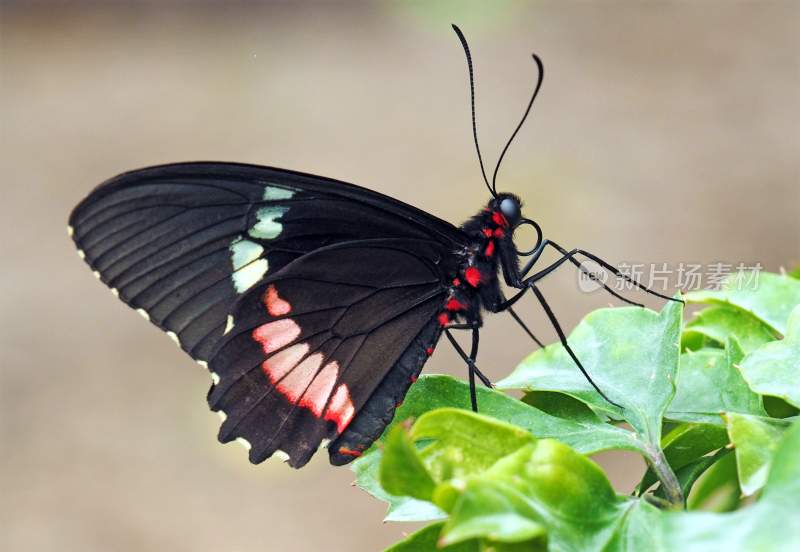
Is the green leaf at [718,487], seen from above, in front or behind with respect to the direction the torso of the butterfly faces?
in front

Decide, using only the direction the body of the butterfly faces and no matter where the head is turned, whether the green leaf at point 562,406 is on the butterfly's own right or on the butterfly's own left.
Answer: on the butterfly's own right

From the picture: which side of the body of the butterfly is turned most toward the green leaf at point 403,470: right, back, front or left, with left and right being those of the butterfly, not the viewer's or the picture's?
right

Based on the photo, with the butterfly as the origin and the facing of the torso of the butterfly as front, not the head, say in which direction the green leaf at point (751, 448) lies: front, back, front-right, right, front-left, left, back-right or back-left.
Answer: front-right

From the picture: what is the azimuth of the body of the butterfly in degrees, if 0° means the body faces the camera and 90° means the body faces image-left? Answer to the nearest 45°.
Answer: approximately 270°

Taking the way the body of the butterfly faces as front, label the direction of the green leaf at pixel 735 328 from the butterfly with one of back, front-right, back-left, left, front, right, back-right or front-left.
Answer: front-right

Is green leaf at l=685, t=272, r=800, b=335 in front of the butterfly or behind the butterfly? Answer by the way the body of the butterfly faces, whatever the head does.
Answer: in front

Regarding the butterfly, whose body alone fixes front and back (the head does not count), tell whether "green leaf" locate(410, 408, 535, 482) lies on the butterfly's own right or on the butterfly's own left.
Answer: on the butterfly's own right

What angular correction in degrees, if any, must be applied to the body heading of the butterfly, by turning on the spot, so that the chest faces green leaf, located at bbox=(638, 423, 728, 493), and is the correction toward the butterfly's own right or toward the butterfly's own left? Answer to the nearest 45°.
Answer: approximately 45° to the butterfly's own right
